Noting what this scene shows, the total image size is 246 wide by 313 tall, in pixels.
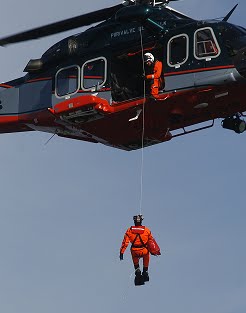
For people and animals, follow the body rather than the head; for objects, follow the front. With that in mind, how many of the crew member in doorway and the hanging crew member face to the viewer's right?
0

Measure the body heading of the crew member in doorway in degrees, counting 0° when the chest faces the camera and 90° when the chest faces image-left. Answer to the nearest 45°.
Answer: approximately 45°

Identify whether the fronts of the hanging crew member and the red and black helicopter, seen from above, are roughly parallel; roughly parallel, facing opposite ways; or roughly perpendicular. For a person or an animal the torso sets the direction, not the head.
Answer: roughly perpendicular
